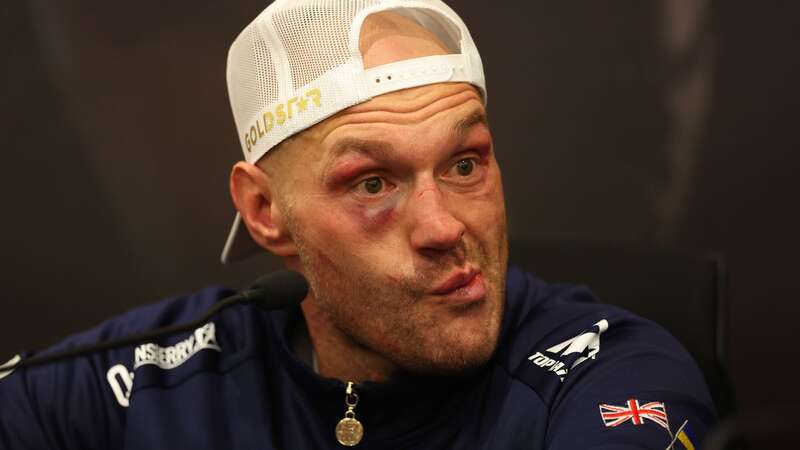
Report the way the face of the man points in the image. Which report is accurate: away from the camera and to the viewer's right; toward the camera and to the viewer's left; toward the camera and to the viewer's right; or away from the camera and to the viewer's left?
toward the camera and to the viewer's right

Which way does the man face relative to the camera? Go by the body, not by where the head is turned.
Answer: toward the camera
